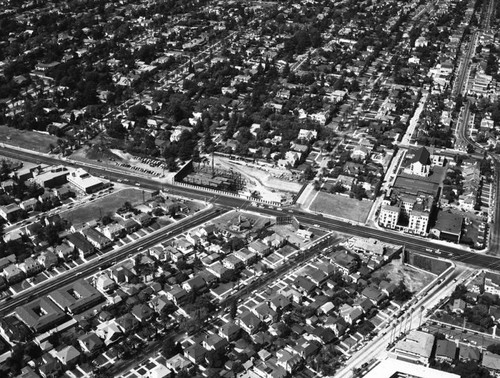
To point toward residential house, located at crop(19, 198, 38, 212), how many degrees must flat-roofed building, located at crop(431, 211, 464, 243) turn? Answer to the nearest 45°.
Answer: approximately 90° to its right

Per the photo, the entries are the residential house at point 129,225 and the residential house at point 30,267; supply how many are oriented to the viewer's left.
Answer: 0

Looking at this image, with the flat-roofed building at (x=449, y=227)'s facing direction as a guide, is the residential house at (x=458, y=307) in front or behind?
in front

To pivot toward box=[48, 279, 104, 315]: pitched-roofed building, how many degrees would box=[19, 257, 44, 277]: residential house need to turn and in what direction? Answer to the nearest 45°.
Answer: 0° — it already faces it

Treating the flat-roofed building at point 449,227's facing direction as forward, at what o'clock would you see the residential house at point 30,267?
The residential house is roughly at 2 o'clock from the flat-roofed building.

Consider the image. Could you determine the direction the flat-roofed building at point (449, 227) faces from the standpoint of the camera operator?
facing the viewer

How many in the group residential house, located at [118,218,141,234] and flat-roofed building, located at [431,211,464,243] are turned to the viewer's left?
0

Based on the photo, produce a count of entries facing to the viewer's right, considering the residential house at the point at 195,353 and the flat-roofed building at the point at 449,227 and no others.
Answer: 0

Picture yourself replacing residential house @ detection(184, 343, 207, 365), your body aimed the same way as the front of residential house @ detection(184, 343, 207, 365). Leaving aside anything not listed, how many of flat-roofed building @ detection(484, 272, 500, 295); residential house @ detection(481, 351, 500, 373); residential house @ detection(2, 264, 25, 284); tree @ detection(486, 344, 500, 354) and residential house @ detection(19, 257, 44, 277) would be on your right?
3
